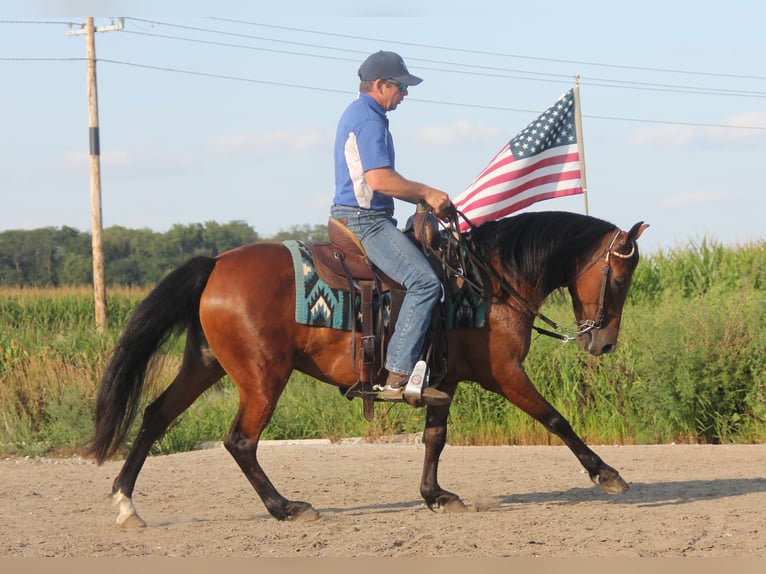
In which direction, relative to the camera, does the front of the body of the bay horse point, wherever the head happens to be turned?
to the viewer's right

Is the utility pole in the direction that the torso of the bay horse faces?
no
